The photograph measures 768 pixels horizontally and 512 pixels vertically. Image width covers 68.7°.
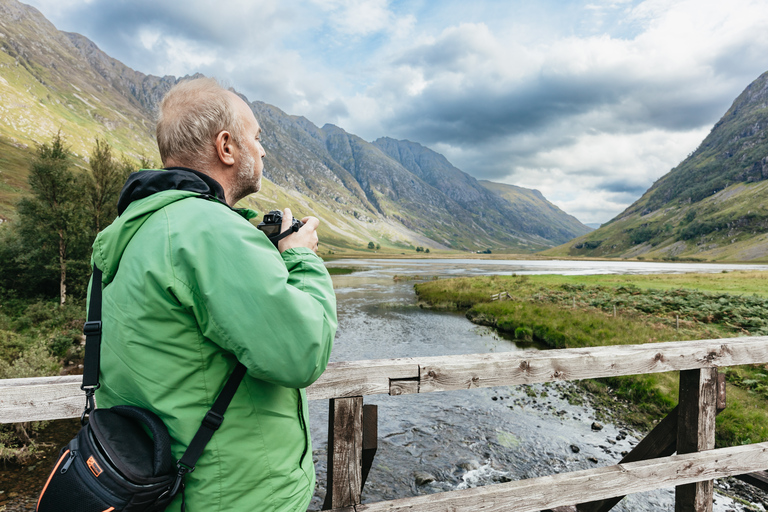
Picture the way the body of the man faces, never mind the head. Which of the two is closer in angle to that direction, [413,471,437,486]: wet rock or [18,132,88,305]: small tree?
the wet rock

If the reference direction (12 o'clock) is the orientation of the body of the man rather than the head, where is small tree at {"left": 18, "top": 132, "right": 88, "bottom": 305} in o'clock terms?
The small tree is roughly at 10 o'clock from the man.

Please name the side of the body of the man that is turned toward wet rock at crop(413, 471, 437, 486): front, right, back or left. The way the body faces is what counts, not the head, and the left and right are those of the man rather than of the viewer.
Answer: front

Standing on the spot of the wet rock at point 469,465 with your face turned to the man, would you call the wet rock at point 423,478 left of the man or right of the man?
right

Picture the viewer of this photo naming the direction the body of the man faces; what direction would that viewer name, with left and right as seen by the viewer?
facing away from the viewer and to the right of the viewer

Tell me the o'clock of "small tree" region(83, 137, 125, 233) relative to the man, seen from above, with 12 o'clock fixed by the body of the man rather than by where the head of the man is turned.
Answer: The small tree is roughly at 10 o'clock from the man.

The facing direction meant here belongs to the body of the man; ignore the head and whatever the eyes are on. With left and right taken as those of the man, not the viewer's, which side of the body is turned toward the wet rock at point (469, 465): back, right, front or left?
front
